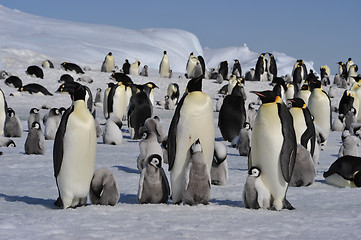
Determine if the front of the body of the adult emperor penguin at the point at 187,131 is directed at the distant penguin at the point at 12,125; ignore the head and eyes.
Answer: no

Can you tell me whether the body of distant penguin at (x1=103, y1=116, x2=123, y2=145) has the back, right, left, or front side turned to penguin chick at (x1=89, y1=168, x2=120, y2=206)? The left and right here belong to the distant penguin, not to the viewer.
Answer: front

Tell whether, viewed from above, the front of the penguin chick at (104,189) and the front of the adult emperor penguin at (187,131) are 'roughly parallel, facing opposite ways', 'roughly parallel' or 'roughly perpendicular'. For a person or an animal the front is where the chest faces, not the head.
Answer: roughly perpendicular

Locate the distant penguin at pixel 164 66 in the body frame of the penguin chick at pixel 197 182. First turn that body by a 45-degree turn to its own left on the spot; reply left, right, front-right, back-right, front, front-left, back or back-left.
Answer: back-left

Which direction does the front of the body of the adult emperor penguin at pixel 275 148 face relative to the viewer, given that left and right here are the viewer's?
facing the viewer and to the left of the viewer

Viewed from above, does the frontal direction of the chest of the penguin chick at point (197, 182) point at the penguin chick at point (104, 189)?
no

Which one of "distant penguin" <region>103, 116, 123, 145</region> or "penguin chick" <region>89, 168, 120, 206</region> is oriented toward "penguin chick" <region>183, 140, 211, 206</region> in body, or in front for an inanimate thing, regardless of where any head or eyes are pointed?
the distant penguin

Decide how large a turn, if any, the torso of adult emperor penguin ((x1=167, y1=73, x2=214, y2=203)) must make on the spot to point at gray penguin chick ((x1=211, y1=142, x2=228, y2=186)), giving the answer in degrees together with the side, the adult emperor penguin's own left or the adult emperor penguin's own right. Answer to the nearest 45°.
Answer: approximately 135° to the adult emperor penguin's own left

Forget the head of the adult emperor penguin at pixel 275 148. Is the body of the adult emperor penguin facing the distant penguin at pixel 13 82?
no

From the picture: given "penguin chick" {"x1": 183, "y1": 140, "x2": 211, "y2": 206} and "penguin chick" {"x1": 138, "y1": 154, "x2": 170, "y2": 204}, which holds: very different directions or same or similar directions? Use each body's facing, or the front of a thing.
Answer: same or similar directions

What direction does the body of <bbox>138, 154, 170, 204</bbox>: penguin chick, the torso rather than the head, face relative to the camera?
toward the camera

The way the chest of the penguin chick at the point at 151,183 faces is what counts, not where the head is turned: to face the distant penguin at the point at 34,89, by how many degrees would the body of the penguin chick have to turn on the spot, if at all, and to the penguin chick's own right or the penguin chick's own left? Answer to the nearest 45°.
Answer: approximately 180°

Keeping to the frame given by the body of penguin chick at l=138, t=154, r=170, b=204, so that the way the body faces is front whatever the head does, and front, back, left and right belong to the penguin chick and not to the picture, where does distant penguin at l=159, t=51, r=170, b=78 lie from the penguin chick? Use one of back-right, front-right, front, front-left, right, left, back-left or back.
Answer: back
